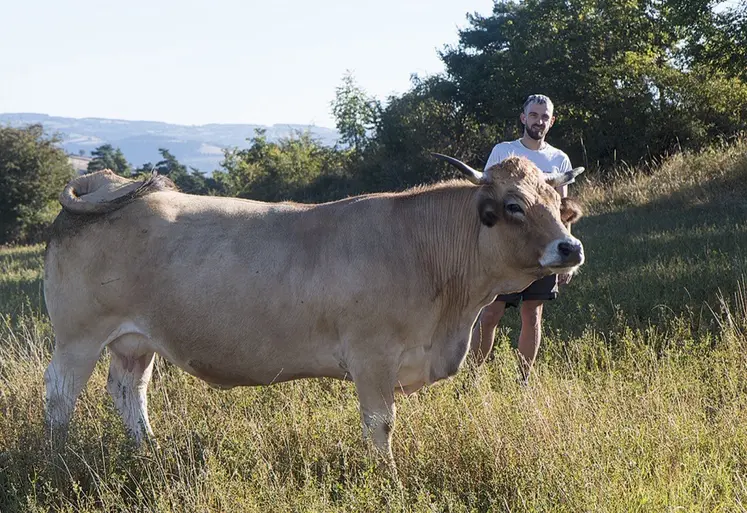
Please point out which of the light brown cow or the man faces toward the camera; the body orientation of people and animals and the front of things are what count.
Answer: the man

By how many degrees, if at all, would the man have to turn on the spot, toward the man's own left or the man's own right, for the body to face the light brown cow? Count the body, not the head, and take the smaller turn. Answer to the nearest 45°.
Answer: approximately 45° to the man's own right

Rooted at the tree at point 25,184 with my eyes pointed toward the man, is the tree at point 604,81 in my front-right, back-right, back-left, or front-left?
front-left

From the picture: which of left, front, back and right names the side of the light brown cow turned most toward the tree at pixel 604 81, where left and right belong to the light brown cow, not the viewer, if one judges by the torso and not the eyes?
left

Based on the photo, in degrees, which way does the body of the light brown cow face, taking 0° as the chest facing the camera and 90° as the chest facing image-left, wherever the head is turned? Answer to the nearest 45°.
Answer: approximately 270°

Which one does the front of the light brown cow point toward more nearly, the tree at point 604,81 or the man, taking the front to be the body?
the man

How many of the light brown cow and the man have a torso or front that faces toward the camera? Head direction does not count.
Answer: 1

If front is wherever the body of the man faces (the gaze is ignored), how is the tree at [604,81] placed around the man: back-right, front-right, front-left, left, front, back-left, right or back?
back

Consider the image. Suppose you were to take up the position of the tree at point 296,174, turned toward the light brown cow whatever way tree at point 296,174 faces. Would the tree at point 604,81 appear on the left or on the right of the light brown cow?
left

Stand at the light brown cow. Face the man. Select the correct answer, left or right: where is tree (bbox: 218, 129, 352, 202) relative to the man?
left

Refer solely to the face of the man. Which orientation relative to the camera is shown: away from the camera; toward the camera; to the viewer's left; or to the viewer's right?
toward the camera

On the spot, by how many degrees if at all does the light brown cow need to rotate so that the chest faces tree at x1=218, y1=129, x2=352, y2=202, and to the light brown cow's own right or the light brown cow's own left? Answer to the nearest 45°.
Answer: approximately 90° to the light brown cow's own left

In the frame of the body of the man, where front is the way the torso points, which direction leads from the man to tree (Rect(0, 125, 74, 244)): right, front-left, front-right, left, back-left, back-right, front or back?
back-right

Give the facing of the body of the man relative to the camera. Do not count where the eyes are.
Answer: toward the camera

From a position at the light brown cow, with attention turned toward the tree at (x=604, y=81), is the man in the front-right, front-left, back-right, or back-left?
front-right

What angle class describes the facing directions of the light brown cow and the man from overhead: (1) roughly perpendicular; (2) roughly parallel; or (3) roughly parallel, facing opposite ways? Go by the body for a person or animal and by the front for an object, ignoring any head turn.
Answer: roughly perpendicular

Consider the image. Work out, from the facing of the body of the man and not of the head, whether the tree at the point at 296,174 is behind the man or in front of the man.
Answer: behind
